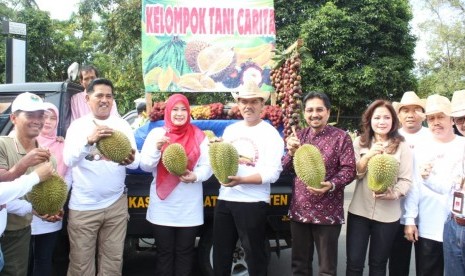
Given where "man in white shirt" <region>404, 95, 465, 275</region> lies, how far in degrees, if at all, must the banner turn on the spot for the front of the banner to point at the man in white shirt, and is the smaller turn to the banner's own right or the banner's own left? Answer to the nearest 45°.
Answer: approximately 45° to the banner's own left

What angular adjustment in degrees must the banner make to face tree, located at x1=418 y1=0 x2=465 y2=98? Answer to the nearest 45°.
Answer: approximately 135° to its left

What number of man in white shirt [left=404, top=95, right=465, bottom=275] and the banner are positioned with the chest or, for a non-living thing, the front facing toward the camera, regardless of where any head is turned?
2

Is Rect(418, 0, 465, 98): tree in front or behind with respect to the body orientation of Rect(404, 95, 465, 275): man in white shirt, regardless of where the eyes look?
behind

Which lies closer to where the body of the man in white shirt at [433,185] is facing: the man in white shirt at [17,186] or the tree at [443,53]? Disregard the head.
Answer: the man in white shirt

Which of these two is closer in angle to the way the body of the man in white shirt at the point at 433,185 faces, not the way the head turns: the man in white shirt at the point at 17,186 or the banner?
the man in white shirt

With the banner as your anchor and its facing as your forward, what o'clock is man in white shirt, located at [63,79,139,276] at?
The man in white shirt is roughly at 1 o'clock from the banner.

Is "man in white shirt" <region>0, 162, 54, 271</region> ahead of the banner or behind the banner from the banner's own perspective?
ahead

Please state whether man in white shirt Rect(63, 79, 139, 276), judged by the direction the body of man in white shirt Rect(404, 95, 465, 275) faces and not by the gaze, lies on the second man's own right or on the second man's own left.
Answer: on the second man's own right

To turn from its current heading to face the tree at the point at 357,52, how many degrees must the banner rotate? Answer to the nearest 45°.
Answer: approximately 135° to its left
